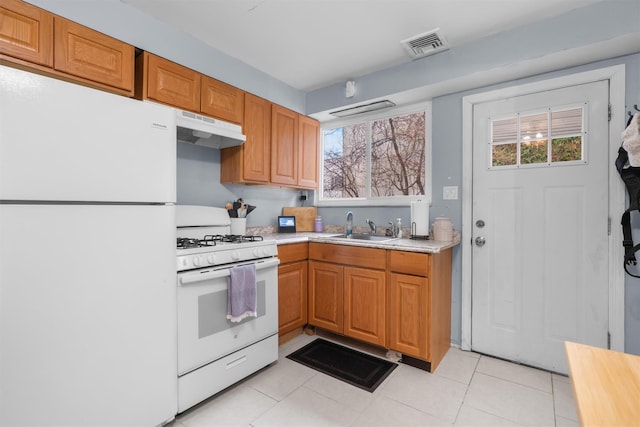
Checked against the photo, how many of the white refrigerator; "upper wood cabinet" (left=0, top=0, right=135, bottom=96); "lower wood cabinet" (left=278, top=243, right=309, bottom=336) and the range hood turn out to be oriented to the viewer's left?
0

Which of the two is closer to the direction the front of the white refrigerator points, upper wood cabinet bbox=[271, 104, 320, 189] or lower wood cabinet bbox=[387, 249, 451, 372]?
the lower wood cabinet

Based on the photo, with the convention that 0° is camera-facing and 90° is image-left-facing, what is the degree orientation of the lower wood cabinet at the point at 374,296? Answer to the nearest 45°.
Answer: approximately 45°

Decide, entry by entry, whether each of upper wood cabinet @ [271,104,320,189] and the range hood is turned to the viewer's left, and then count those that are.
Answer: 0

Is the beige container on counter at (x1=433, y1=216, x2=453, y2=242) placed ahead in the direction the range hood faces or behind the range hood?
ahead

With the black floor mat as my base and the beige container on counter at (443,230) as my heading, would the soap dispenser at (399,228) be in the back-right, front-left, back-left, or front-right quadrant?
front-left

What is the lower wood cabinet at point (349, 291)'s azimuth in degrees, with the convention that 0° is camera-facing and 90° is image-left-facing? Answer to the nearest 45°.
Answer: approximately 45°

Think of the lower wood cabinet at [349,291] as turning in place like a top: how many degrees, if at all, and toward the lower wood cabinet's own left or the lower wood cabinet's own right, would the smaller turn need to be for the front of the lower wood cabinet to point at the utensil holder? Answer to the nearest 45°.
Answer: approximately 45° to the lower wood cabinet's own right

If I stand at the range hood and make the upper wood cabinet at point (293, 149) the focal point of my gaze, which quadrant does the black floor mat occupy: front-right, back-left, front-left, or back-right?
front-right

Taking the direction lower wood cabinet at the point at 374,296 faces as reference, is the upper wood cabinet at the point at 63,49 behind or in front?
in front

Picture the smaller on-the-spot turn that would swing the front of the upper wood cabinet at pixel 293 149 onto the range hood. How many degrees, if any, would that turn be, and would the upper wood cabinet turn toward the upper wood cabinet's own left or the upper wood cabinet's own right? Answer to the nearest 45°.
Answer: approximately 90° to the upper wood cabinet's own right

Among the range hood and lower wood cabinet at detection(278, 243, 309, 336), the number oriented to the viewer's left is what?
0

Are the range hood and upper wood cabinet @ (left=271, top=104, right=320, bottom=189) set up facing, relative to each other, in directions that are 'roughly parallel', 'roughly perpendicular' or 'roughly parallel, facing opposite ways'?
roughly parallel

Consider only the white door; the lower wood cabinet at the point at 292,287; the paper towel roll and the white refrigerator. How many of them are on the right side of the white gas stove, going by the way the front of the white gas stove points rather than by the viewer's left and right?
1
